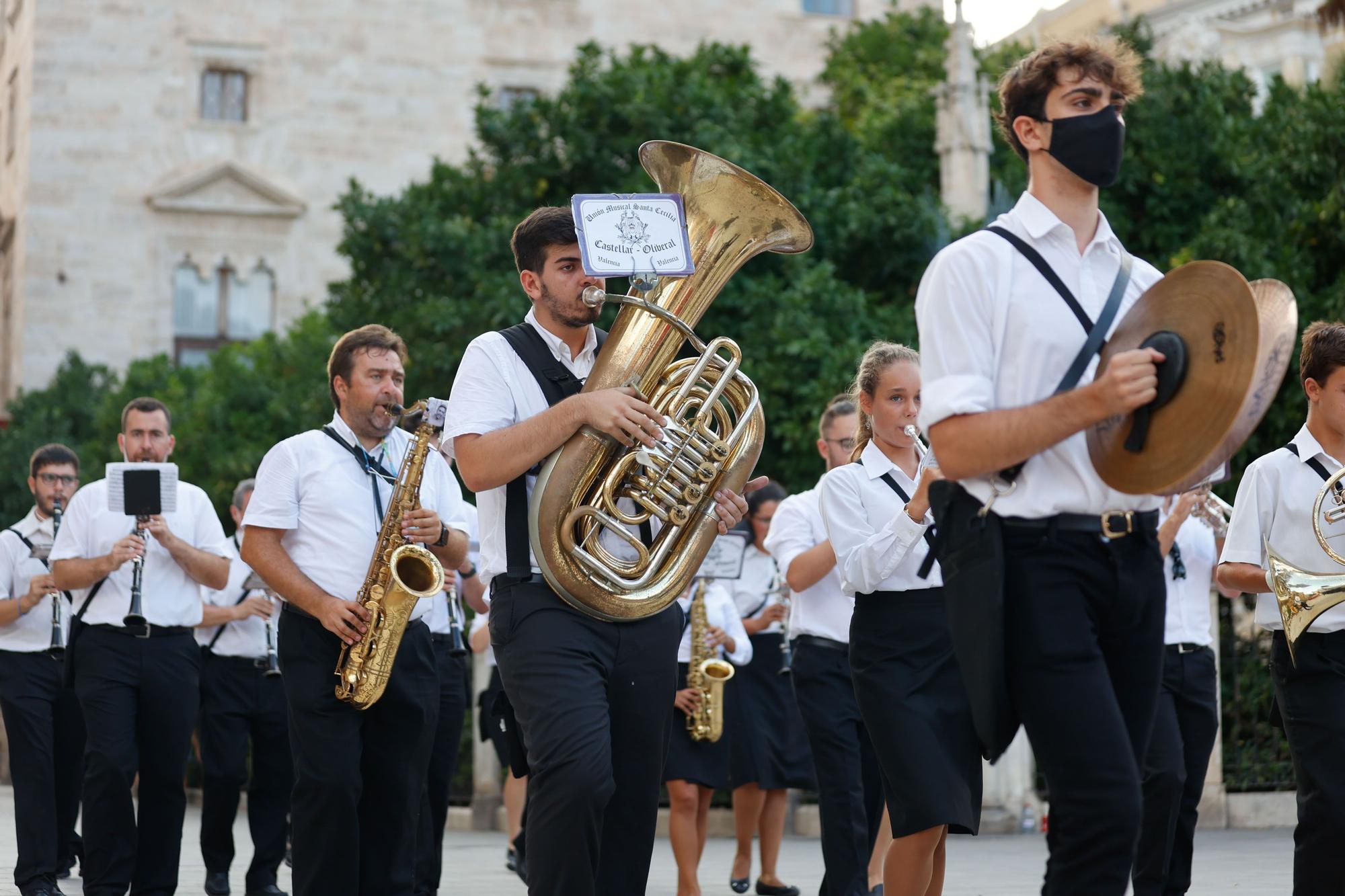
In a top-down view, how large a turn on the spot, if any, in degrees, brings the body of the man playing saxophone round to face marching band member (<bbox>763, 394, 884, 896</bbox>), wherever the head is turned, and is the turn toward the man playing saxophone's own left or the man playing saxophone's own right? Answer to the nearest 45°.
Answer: approximately 90° to the man playing saxophone's own left

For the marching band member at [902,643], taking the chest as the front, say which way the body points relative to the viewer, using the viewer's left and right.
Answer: facing the viewer and to the right of the viewer

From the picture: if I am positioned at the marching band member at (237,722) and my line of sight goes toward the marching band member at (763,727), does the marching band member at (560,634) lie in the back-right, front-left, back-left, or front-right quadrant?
front-right

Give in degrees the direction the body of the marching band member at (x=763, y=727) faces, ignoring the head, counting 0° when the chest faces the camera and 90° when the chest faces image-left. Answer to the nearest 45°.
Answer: approximately 315°
